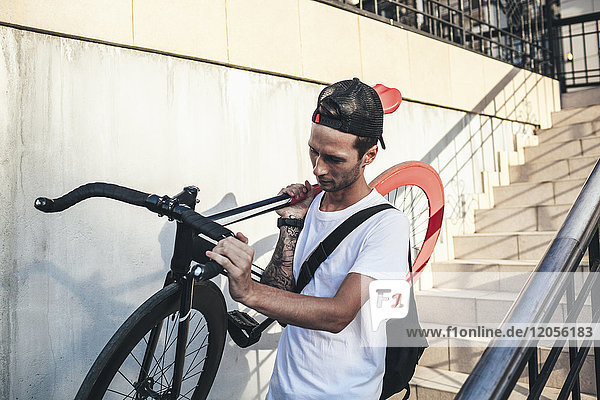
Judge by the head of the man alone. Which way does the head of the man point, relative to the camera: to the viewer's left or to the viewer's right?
to the viewer's left

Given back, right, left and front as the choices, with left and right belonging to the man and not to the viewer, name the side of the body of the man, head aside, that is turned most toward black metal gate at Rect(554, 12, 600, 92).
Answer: back
